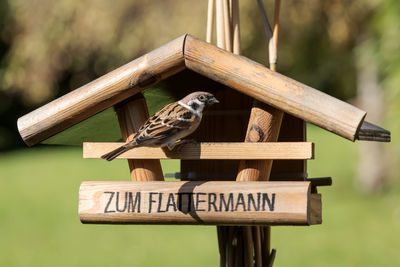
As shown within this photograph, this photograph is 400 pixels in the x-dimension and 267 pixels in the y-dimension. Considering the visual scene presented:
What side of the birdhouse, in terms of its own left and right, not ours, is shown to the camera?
front

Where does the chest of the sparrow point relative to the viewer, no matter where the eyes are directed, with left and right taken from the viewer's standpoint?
facing to the right of the viewer
